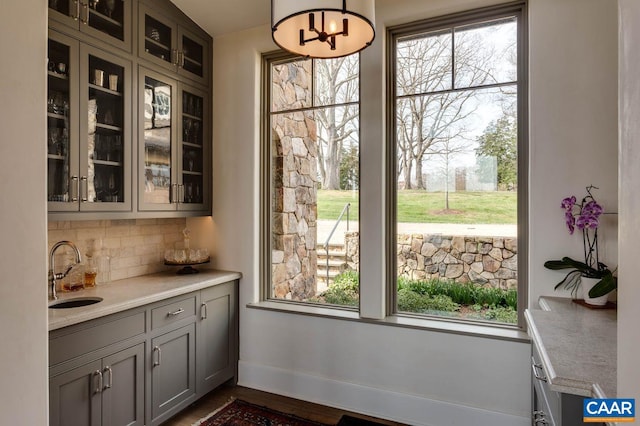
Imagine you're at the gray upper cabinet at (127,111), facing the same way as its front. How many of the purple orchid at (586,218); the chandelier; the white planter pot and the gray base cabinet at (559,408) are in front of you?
4

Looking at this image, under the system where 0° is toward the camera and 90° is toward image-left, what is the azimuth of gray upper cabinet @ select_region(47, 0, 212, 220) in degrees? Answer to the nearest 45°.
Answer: approximately 315°

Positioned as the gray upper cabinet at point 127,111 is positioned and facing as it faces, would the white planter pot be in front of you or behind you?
in front

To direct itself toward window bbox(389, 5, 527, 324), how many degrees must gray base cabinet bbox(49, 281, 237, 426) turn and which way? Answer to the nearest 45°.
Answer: approximately 45° to its left

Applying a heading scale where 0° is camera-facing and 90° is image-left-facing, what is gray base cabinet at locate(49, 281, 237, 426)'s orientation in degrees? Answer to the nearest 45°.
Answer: approximately 315°

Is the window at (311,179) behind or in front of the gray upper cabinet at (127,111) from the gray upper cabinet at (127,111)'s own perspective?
in front
